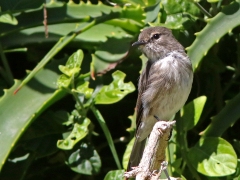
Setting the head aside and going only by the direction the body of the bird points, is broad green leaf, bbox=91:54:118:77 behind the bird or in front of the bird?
behind

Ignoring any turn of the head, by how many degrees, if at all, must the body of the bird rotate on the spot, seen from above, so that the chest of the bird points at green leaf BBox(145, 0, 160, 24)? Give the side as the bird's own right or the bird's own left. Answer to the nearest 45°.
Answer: approximately 135° to the bird's own left

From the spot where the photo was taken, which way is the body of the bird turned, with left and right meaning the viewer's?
facing the viewer and to the right of the viewer

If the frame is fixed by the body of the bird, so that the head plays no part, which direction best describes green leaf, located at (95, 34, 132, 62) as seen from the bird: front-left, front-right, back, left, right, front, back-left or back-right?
back

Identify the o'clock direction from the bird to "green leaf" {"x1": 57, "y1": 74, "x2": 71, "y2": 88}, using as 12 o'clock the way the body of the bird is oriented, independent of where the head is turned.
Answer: The green leaf is roughly at 4 o'clock from the bird.

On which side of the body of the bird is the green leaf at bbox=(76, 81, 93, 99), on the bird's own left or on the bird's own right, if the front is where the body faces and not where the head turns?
on the bird's own right

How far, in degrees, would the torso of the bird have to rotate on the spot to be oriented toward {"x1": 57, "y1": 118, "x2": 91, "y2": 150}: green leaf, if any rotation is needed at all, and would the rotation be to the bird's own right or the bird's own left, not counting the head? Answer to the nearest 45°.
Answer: approximately 90° to the bird's own right
